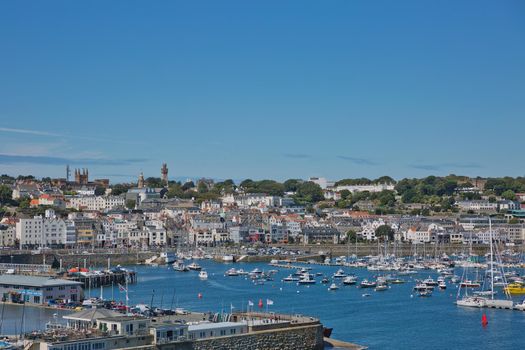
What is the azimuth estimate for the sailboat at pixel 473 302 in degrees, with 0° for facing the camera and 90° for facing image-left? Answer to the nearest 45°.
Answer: approximately 90°

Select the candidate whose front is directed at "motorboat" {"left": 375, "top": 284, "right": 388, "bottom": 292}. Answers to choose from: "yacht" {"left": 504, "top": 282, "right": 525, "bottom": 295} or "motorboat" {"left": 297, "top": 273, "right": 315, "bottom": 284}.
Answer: the yacht

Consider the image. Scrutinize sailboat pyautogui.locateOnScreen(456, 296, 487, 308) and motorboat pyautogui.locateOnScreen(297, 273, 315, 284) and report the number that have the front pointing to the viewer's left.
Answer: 2

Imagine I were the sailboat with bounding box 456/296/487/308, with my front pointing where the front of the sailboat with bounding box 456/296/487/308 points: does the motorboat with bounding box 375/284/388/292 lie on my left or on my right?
on my right

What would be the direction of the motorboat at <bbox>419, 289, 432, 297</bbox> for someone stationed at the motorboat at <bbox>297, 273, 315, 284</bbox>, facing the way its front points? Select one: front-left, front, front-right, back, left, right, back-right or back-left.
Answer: back-left

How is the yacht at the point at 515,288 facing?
to the viewer's left

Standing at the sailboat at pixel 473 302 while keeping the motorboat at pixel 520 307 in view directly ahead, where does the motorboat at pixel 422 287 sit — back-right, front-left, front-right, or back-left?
back-left

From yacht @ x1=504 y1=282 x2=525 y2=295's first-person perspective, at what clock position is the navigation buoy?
The navigation buoy is roughly at 9 o'clock from the yacht.

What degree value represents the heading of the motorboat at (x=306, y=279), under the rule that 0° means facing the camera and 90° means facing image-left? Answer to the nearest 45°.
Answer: approximately 90°

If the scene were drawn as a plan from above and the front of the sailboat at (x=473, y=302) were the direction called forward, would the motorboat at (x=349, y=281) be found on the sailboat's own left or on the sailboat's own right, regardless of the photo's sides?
on the sailboat's own right
